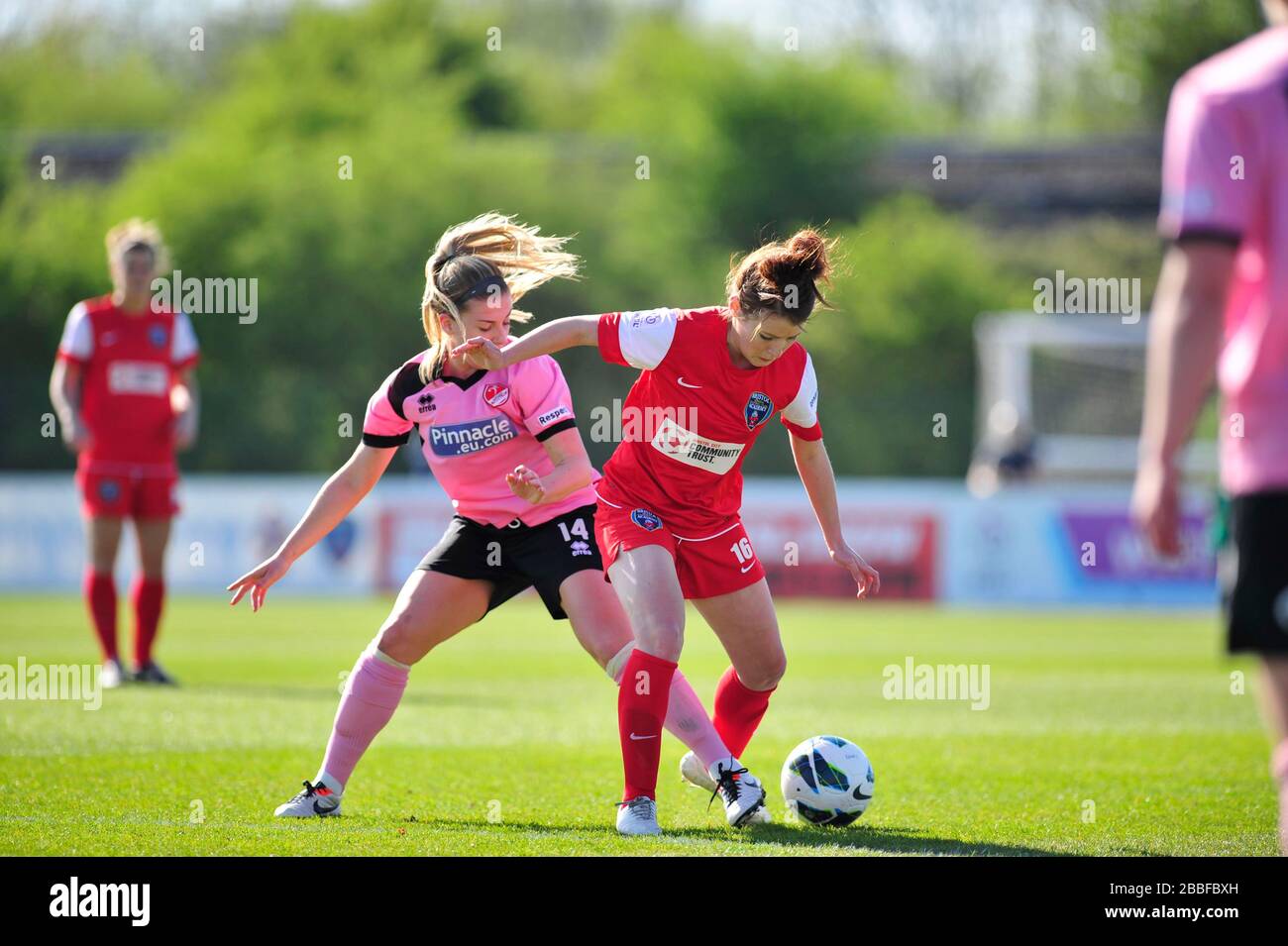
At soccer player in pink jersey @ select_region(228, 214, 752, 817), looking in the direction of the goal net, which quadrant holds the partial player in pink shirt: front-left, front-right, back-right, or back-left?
back-right

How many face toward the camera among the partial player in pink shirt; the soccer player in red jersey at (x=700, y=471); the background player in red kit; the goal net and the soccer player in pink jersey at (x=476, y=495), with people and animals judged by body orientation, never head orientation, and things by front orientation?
4

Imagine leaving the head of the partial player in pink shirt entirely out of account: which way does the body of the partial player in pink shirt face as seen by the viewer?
away from the camera

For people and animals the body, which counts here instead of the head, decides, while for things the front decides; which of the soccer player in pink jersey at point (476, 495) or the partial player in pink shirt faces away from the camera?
the partial player in pink shirt

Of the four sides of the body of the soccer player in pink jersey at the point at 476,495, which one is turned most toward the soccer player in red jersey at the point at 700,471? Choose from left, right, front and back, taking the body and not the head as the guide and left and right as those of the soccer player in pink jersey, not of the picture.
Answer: left

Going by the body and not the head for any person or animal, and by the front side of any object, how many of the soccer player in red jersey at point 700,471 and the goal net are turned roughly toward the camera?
2

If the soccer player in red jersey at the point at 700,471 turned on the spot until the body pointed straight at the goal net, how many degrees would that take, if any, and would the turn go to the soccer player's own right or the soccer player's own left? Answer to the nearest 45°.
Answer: approximately 180°
